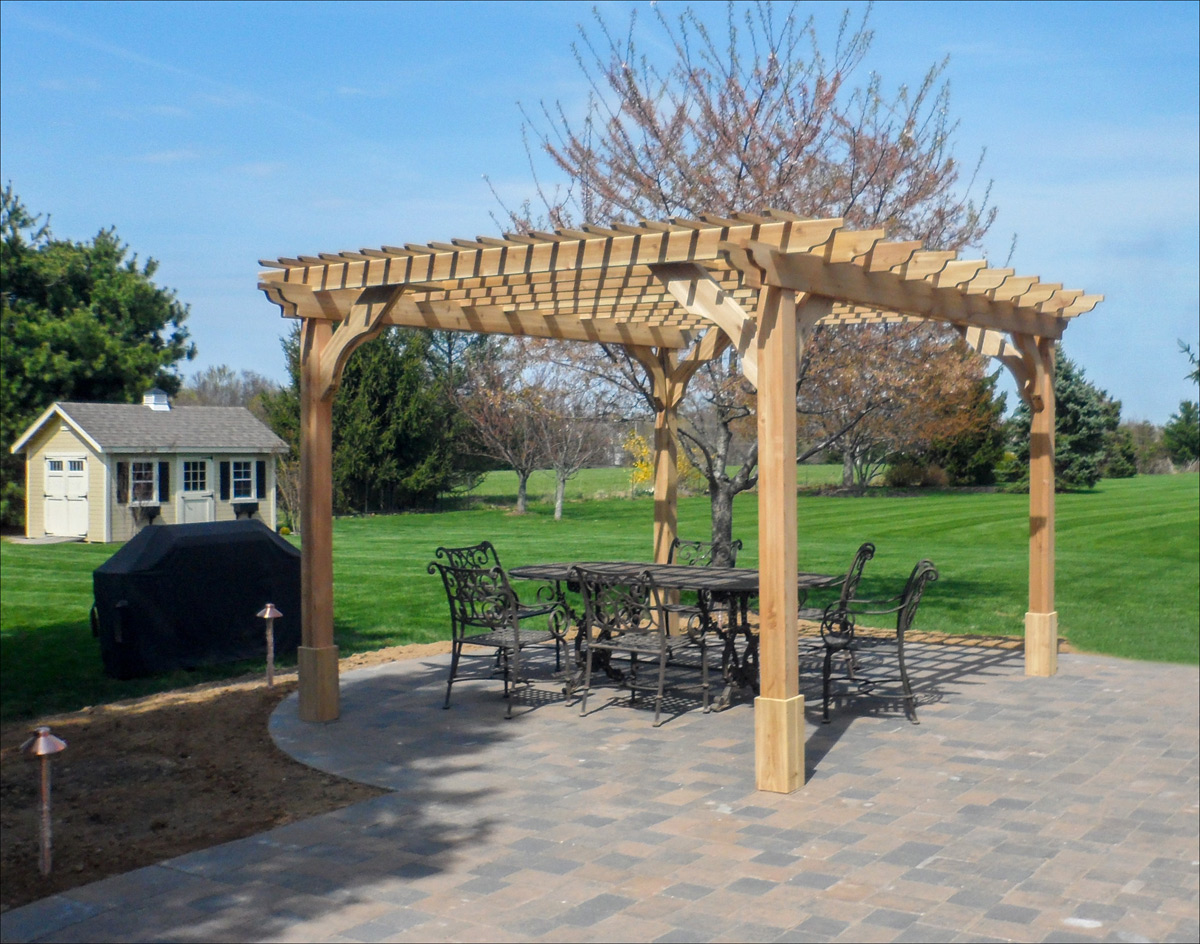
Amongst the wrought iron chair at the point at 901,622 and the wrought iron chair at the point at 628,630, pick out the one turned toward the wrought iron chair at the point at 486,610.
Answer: the wrought iron chair at the point at 901,622

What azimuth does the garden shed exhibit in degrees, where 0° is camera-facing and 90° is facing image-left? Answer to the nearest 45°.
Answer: approximately 315°

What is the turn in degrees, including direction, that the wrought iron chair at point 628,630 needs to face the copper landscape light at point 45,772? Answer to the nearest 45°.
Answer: approximately 180°

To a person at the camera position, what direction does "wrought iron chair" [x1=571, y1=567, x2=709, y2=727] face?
facing away from the viewer and to the right of the viewer

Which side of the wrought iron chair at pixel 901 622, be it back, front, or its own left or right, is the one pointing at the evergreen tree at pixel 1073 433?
right

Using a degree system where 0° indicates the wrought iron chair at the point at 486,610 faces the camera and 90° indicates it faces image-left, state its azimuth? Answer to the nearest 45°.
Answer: approximately 225°

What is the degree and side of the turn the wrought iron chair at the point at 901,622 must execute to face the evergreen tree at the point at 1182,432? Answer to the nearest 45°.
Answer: approximately 90° to its right

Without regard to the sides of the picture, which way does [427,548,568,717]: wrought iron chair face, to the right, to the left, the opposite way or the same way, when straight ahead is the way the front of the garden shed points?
to the left

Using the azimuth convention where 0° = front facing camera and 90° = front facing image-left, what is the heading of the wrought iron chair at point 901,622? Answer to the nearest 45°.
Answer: approximately 90°
